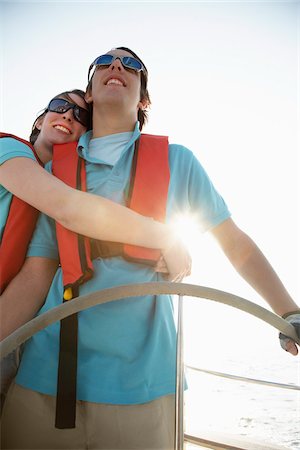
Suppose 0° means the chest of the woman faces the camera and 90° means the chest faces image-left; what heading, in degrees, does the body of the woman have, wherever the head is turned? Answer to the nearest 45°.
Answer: approximately 315°

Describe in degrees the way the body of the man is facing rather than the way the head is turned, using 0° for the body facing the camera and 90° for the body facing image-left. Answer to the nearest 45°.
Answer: approximately 0°
